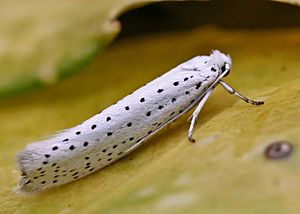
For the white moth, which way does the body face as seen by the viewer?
to the viewer's right
